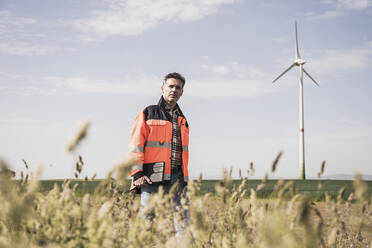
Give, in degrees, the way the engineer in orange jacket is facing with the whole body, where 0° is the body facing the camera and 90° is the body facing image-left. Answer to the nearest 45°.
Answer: approximately 315°
